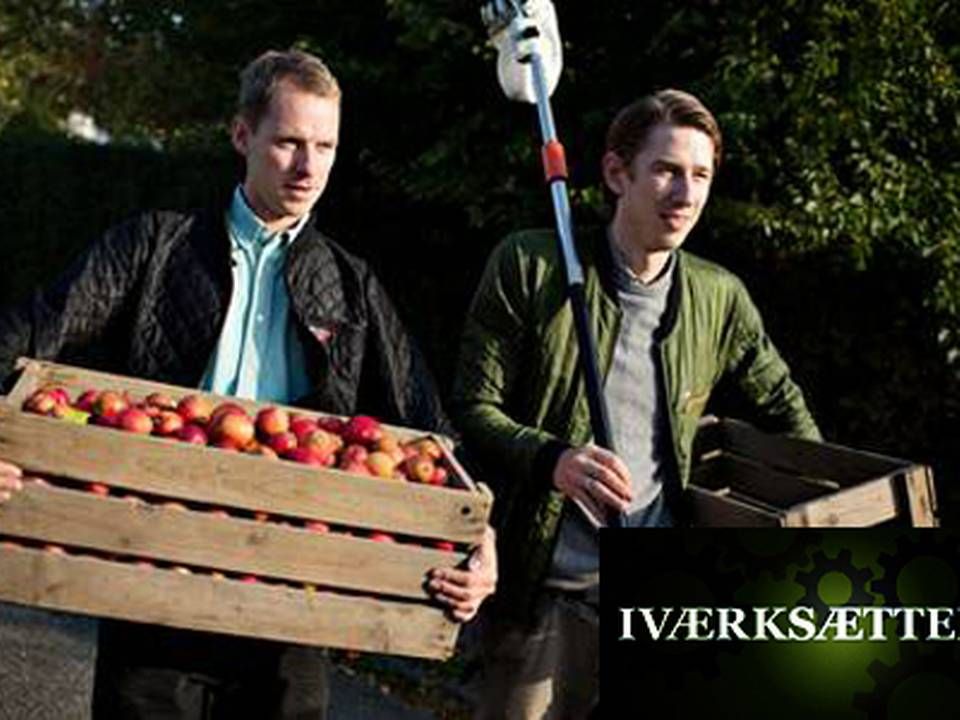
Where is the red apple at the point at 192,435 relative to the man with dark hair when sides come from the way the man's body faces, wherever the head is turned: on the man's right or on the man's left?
on the man's right

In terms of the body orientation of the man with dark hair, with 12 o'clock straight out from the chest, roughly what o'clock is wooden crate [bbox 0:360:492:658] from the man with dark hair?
The wooden crate is roughly at 3 o'clock from the man with dark hair.

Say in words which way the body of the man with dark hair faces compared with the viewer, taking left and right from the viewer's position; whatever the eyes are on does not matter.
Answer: facing the viewer and to the right of the viewer

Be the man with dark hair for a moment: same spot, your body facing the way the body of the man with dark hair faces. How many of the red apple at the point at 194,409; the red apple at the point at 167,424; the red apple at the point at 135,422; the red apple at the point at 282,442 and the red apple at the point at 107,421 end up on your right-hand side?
5

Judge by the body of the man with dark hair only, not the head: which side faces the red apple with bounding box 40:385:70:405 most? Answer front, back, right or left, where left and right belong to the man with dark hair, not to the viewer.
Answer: right

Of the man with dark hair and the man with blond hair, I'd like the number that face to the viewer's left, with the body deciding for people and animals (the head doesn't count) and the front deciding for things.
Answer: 0

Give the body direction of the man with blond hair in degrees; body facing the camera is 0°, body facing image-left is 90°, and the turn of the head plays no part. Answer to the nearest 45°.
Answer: approximately 0°
